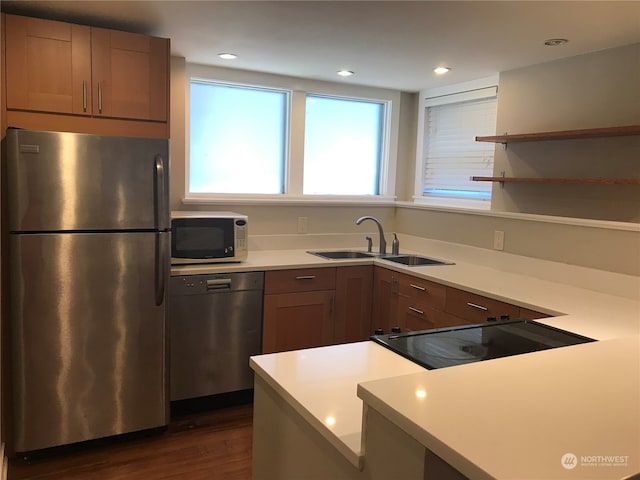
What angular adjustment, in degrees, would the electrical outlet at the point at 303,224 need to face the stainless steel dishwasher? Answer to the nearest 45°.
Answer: approximately 45° to its right

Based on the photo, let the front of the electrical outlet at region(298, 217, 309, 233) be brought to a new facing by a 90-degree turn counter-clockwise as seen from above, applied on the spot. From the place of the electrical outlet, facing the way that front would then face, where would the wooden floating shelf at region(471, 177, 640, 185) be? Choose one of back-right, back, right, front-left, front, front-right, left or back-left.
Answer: front-right

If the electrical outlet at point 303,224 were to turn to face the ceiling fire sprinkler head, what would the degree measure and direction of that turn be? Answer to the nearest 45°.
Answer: approximately 45° to its left

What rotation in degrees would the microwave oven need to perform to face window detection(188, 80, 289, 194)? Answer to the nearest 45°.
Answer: approximately 180°

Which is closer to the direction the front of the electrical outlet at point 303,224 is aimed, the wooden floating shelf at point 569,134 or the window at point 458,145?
the wooden floating shelf

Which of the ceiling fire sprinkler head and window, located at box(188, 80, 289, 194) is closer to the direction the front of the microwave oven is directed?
the ceiling fire sprinkler head

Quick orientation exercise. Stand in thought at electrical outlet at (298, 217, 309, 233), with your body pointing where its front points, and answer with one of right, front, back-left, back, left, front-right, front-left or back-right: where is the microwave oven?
front-right

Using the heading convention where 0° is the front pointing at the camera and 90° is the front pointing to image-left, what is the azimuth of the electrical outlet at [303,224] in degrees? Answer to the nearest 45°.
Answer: approximately 0°

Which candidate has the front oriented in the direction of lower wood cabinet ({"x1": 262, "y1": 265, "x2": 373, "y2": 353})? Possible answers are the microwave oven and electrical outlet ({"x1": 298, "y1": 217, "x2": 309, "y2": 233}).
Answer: the electrical outlet

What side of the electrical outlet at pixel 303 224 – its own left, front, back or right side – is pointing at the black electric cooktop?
front

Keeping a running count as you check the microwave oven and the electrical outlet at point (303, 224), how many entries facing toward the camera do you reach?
2
